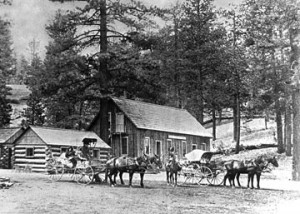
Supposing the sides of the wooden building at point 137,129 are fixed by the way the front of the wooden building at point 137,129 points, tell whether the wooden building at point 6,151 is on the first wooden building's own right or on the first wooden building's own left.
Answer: on the first wooden building's own right

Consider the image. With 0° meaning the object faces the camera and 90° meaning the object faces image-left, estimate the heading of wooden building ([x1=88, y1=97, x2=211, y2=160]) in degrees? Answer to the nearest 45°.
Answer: approximately 315°

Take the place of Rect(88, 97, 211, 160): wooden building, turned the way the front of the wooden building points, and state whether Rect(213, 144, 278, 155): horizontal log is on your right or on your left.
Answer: on your left

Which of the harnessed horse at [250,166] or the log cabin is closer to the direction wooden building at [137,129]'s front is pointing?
the harnessed horse

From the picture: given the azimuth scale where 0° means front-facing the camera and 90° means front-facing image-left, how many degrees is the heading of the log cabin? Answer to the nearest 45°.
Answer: approximately 315°

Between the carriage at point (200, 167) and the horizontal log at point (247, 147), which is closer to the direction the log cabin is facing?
the carriage

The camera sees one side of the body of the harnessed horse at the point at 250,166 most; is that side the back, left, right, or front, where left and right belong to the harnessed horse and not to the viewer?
right

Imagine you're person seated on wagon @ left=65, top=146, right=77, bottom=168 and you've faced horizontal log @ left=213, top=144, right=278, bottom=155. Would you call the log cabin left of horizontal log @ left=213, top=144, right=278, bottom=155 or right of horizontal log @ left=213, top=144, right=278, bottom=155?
left
